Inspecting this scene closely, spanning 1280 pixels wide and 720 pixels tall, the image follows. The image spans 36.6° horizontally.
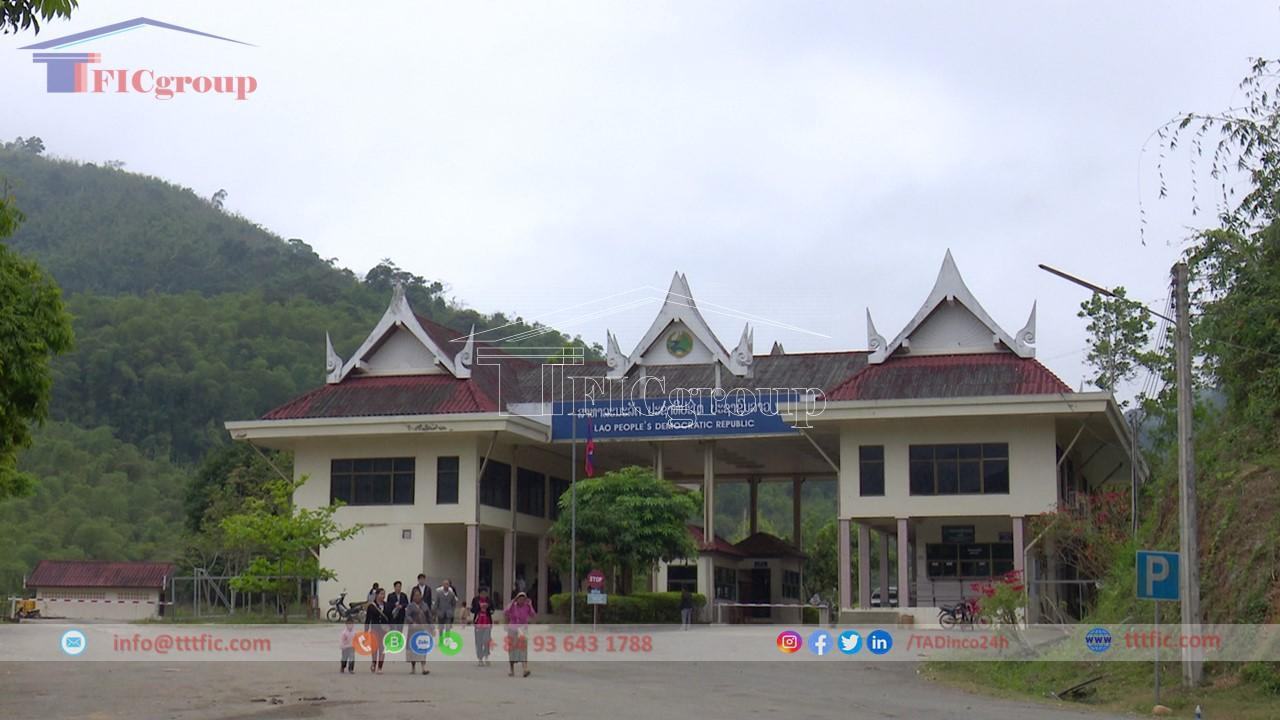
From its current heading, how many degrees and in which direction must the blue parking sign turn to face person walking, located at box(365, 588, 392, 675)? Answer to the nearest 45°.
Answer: approximately 90° to its right

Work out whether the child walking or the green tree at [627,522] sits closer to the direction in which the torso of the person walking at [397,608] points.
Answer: the child walking

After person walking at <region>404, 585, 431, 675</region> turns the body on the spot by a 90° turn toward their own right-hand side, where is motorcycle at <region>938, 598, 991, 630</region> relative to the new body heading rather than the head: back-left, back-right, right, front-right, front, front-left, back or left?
back-right

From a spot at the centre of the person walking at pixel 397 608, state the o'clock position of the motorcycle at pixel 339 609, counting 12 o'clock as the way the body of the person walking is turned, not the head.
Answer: The motorcycle is roughly at 6 o'clock from the person walking.

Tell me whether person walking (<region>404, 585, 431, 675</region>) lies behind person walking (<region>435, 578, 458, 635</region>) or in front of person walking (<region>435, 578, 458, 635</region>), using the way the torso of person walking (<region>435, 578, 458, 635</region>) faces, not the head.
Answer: in front

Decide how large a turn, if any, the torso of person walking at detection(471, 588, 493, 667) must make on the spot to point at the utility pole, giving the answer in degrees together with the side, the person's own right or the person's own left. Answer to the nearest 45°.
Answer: approximately 45° to the person's own left

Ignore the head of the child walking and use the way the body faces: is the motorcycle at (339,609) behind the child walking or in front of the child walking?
behind

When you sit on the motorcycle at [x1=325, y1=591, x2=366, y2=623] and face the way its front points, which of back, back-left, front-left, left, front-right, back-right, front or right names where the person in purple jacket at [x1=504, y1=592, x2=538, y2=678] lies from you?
left

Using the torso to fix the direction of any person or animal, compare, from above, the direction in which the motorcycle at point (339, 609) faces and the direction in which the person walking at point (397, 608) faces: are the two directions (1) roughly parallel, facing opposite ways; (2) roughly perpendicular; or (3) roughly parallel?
roughly perpendicular

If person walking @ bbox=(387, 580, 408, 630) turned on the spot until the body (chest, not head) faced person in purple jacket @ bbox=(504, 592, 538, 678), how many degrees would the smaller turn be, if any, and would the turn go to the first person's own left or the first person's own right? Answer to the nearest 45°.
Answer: approximately 45° to the first person's own left

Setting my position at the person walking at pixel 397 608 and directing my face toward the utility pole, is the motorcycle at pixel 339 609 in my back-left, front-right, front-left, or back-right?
back-left

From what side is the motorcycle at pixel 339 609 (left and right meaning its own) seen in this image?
left
